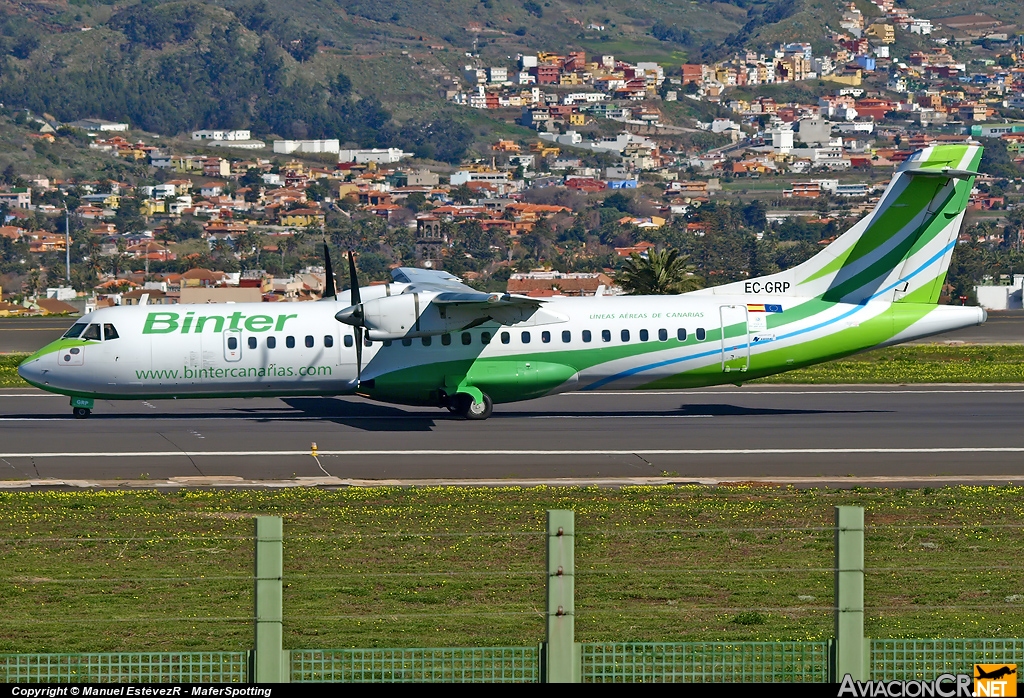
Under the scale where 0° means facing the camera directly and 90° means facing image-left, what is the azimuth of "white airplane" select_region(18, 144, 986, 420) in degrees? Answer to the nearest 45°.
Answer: approximately 90°

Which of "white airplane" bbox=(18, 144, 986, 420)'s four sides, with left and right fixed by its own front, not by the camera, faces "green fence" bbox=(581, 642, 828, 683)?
left

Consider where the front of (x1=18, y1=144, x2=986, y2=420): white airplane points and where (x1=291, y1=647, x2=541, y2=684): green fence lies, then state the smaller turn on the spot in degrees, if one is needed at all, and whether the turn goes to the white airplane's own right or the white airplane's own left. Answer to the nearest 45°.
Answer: approximately 90° to the white airplane's own left

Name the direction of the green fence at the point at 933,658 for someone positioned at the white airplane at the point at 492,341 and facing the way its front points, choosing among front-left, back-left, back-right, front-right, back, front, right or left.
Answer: left

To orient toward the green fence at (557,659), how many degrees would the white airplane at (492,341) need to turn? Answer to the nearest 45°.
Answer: approximately 90° to its left
